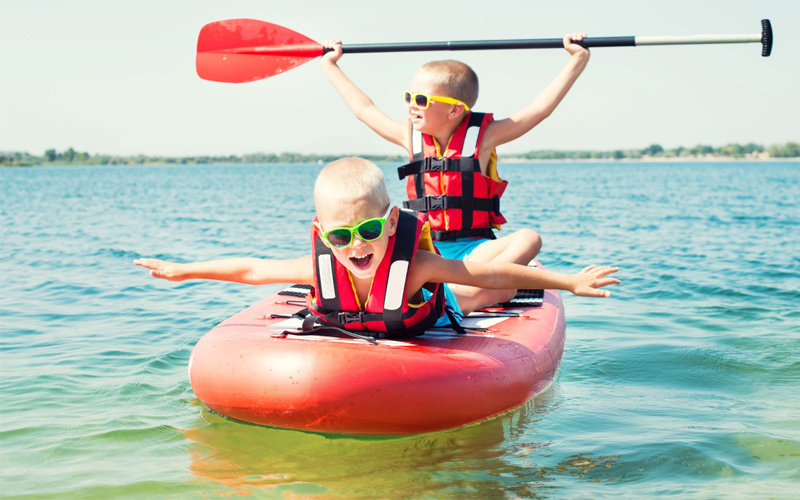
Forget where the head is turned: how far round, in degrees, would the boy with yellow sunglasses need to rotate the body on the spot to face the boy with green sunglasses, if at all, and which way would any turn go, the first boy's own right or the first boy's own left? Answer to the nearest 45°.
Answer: approximately 45° to the first boy's own left

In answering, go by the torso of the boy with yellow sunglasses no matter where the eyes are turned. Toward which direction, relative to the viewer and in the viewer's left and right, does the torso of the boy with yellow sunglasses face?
facing the viewer and to the left of the viewer

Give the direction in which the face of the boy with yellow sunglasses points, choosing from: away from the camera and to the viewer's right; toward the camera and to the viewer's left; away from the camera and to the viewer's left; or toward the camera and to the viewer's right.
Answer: toward the camera and to the viewer's left
